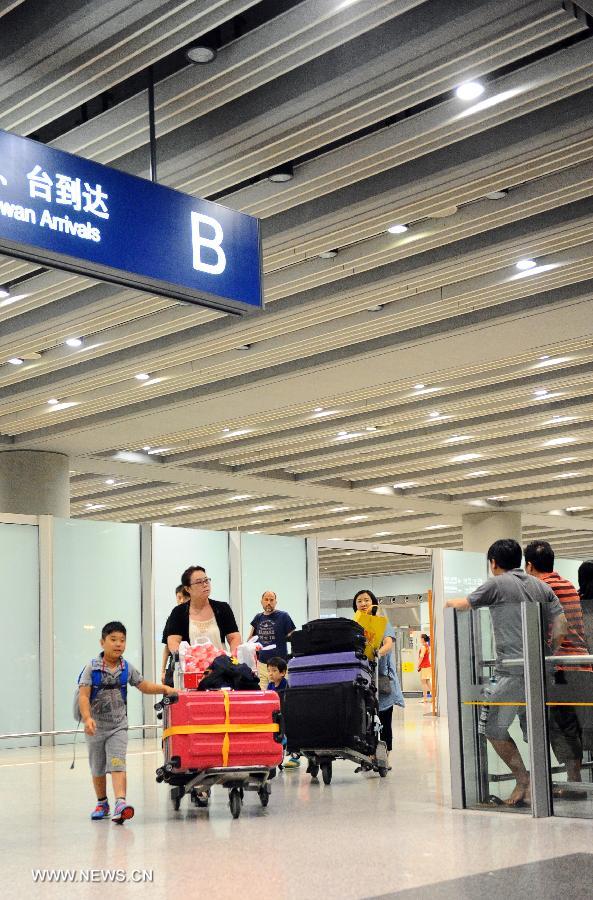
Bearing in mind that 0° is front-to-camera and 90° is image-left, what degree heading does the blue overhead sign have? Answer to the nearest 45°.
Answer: approximately 315°

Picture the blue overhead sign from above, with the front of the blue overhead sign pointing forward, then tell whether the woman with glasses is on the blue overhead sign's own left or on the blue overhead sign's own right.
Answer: on the blue overhead sign's own left

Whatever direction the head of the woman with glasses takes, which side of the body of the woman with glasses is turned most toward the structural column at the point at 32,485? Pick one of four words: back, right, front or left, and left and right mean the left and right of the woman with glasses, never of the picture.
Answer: back

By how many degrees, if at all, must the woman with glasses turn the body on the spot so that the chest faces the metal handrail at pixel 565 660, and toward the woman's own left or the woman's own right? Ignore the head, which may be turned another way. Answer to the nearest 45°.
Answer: approximately 45° to the woman's own left

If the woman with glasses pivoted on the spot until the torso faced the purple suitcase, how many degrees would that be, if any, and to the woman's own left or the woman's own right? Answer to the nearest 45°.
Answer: approximately 135° to the woman's own left

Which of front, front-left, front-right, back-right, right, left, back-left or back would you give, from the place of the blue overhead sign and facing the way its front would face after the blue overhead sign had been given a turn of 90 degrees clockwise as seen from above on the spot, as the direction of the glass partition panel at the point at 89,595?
back-right

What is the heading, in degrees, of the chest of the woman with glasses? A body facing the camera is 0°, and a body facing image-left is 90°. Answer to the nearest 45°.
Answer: approximately 0°

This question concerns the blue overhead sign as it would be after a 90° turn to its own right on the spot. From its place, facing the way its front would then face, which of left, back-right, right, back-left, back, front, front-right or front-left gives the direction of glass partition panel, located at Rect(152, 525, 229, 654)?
back-right
